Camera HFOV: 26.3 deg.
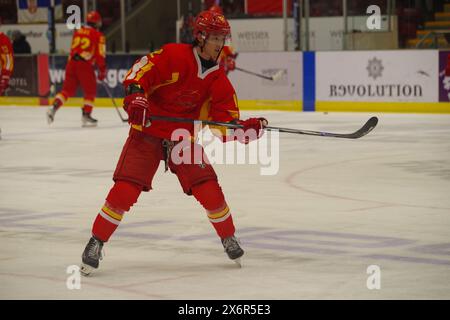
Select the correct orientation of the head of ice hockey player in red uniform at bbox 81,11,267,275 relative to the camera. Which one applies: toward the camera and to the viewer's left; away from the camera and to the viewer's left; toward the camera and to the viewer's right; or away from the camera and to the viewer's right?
toward the camera and to the viewer's right

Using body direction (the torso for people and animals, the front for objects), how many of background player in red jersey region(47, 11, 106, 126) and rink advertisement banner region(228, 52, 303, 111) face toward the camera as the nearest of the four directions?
1

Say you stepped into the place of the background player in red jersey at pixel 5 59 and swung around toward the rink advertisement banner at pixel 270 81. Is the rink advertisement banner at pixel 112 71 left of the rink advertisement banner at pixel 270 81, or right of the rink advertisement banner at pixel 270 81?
left

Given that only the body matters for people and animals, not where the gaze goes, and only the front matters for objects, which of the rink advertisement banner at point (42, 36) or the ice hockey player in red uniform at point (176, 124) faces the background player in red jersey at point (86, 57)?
the rink advertisement banner

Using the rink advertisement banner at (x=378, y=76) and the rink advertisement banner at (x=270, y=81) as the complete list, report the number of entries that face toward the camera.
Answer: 2

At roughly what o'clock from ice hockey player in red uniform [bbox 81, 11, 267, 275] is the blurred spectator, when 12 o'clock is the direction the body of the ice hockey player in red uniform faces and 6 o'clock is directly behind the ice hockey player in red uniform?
The blurred spectator is roughly at 7 o'clock from the ice hockey player in red uniform.

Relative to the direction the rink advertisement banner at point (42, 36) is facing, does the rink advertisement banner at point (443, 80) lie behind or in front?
in front

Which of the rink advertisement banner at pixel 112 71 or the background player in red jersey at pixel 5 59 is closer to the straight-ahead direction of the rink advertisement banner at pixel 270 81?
the background player in red jersey

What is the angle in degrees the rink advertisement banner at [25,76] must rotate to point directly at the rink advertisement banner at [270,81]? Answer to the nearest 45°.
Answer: approximately 45° to its left
